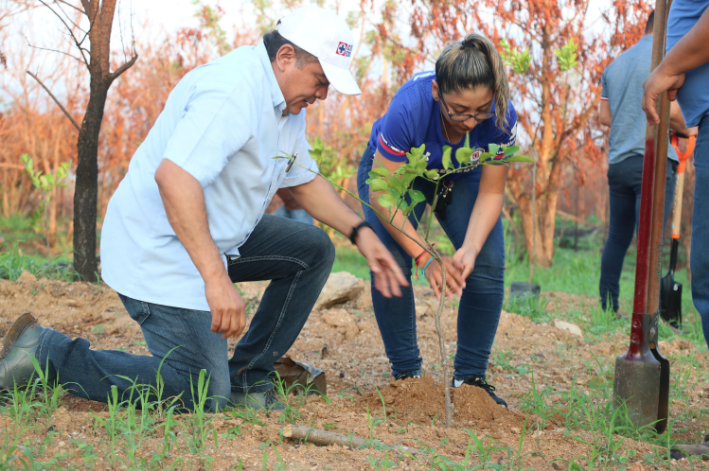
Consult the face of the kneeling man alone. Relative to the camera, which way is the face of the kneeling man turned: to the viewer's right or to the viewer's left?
to the viewer's right

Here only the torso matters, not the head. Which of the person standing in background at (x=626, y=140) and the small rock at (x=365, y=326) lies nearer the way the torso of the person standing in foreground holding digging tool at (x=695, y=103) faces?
the small rock

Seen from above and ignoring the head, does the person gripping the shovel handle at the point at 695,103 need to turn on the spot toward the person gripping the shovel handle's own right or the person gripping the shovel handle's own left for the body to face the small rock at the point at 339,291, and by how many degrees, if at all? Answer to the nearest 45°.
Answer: approximately 45° to the person gripping the shovel handle's own right

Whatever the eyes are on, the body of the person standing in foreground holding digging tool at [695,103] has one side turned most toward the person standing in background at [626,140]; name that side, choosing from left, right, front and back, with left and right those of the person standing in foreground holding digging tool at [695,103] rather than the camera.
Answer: right

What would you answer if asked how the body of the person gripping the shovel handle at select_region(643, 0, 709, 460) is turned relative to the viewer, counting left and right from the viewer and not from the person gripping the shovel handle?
facing to the left of the viewer
